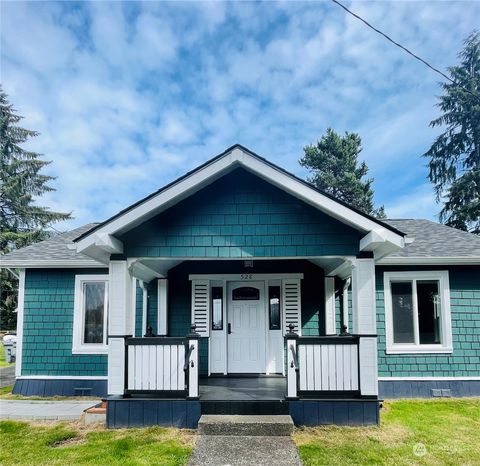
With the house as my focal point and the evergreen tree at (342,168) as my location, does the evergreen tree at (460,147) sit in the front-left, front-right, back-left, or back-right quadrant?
front-left

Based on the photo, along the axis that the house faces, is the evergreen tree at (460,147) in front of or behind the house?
behind

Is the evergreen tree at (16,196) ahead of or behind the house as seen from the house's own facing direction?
behind

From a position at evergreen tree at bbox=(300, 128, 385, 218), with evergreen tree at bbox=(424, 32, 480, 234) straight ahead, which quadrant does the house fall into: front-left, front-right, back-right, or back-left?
front-right

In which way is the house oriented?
toward the camera

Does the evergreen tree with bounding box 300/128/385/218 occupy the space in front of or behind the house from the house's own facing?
behind

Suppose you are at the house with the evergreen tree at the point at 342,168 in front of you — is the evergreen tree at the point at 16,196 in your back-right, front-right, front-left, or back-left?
front-left
